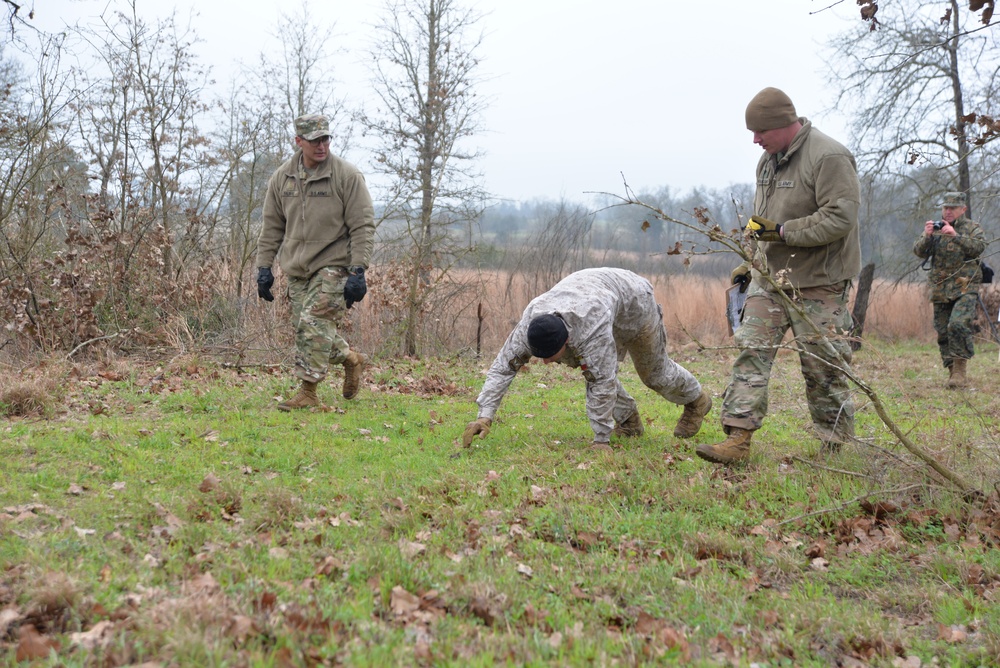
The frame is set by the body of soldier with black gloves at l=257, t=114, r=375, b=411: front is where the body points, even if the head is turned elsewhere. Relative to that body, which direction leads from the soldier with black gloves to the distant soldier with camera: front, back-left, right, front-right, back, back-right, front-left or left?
back-left

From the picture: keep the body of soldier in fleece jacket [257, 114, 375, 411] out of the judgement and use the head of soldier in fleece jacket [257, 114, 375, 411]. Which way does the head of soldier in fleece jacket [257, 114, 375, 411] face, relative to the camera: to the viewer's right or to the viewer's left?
to the viewer's right

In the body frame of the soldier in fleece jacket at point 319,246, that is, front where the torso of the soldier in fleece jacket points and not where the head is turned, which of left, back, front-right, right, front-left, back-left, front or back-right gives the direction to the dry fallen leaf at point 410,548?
front-left

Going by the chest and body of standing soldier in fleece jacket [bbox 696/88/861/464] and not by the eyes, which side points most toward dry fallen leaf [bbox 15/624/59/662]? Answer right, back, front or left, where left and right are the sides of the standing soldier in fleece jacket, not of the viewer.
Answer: front

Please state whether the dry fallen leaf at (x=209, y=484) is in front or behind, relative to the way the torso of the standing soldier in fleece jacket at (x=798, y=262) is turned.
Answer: in front

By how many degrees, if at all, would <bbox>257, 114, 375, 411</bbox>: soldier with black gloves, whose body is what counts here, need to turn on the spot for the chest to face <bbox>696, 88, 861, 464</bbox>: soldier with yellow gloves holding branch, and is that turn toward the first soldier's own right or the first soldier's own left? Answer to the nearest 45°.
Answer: approximately 90° to the first soldier's own left

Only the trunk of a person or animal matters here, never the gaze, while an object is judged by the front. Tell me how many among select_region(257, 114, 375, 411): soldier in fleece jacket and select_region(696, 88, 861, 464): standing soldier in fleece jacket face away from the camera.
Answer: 0

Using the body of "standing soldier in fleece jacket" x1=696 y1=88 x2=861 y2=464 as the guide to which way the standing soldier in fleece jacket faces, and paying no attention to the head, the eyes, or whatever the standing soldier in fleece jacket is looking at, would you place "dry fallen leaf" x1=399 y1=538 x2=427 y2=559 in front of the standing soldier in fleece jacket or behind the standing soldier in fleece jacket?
in front

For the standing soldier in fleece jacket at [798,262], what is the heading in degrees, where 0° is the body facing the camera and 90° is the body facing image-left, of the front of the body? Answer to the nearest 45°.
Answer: approximately 45°

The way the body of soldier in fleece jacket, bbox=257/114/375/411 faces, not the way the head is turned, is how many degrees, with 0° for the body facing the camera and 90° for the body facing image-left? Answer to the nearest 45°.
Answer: approximately 45°

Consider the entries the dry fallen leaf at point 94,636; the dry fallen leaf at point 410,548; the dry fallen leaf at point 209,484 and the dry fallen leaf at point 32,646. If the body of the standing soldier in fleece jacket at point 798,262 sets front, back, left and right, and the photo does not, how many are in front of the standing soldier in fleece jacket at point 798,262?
4
